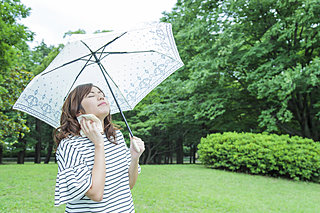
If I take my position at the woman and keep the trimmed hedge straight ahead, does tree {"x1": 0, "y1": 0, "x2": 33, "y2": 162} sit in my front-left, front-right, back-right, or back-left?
front-left

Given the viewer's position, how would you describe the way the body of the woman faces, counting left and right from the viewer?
facing the viewer and to the right of the viewer

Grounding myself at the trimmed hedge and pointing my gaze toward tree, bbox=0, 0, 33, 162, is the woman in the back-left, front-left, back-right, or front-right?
front-left

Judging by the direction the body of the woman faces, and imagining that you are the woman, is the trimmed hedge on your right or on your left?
on your left

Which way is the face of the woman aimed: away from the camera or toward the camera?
toward the camera

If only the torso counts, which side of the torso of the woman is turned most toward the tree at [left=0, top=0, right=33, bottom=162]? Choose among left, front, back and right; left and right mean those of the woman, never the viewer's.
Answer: back
